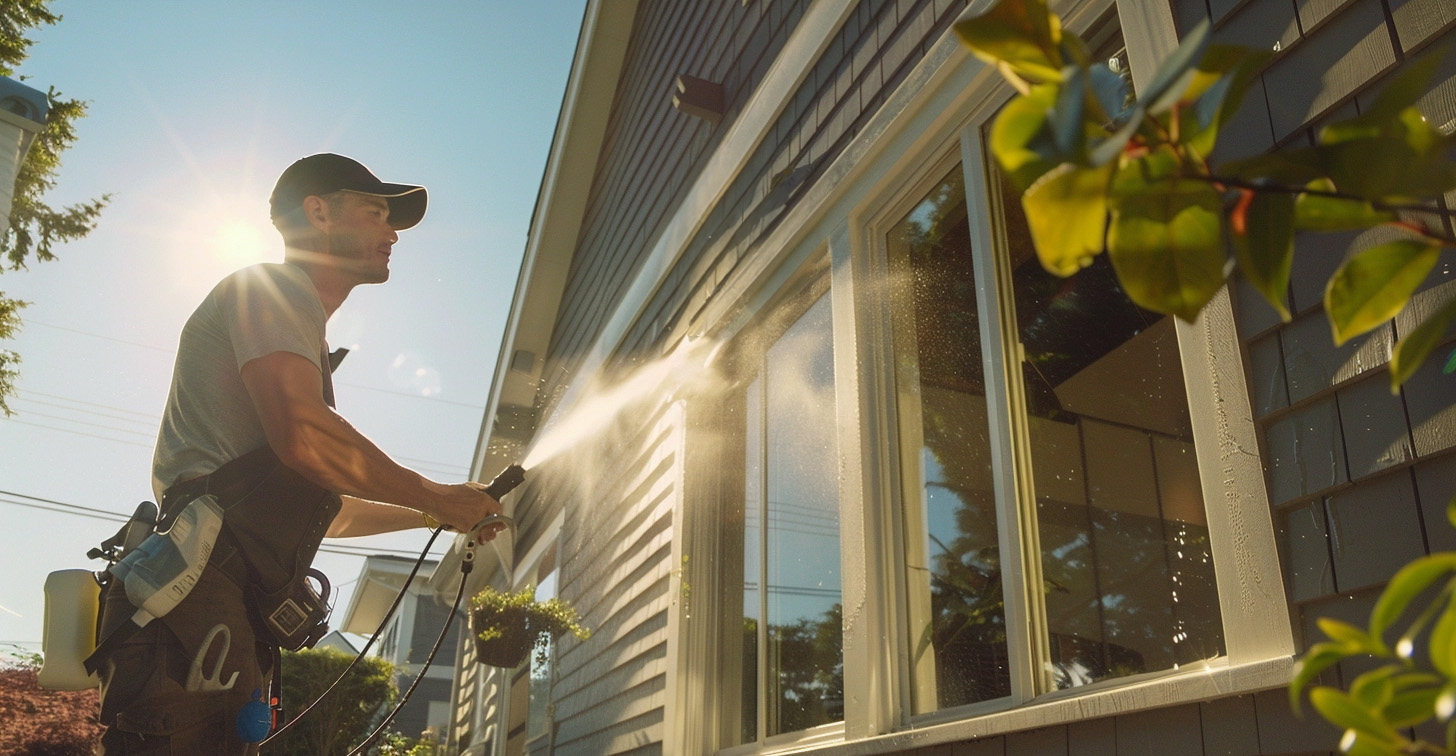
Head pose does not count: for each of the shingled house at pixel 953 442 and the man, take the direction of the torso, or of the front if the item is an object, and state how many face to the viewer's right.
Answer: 1

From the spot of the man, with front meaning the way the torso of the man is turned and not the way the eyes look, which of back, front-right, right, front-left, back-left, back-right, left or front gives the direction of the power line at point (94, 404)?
left

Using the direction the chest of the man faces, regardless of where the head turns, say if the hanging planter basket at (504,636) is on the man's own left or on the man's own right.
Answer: on the man's own left

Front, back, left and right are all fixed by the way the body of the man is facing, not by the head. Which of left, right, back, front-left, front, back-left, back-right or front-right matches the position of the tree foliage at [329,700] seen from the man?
left

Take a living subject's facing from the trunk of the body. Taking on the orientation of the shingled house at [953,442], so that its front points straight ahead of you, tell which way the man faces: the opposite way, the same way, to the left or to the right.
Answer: the opposite way

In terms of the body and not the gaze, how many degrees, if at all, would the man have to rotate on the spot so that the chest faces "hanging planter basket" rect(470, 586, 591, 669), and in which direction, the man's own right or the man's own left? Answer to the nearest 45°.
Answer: approximately 90° to the man's own left

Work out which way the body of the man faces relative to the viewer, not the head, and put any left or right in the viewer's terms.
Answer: facing to the right of the viewer

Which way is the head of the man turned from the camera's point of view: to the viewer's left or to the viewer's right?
to the viewer's right

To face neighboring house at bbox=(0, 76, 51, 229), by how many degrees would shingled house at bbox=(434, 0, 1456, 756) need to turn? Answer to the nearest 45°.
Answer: approximately 45° to its right

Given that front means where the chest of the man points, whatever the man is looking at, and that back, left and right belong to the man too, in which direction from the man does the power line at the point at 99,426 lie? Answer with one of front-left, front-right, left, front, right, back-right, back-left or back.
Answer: left
